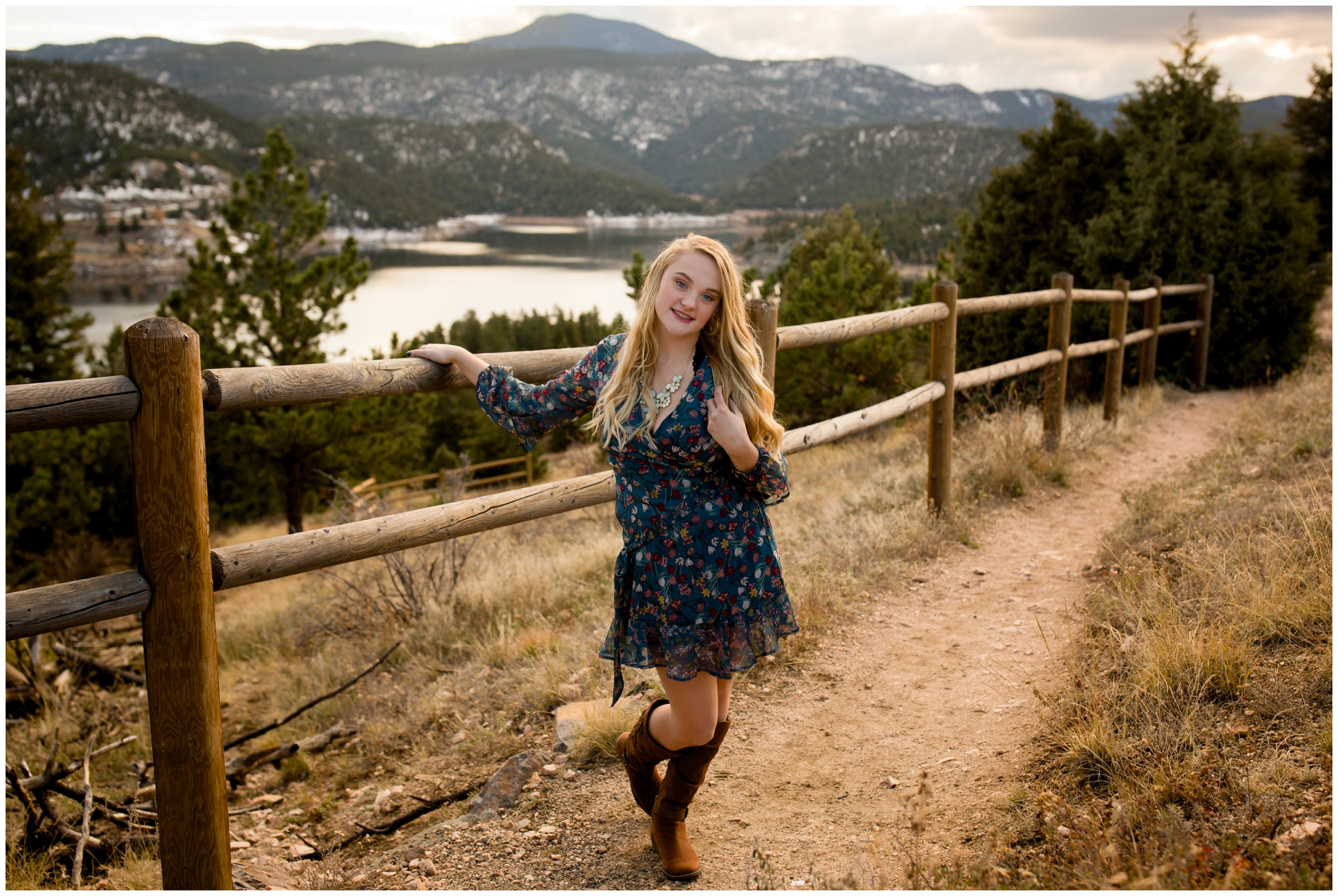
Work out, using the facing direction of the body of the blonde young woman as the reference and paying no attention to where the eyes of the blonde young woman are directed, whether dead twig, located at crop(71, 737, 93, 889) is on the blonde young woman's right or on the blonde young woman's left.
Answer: on the blonde young woman's right

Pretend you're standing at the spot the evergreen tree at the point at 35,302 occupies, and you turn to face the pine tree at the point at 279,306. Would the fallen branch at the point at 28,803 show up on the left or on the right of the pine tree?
right

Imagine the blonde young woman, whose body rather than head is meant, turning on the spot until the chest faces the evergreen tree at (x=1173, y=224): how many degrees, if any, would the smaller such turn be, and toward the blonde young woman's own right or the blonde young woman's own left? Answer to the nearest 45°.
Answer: approximately 135° to the blonde young woman's own left

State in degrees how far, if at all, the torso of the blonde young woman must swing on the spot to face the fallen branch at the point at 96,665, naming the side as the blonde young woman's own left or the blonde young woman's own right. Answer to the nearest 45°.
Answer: approximately 135° to the blonde young woman's own right

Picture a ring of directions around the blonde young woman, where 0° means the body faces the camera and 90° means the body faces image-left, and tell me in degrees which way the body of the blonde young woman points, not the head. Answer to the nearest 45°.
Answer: approximately 0°

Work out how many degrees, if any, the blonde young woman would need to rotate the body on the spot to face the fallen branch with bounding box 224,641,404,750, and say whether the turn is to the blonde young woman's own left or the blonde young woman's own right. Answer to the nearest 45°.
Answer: approximately 135° to the blonde young woman's own right

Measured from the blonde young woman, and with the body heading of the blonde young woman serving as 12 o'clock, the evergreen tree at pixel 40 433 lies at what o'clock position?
The evergreen tree is roughly at 5 o'clock from the blonde young woman.
